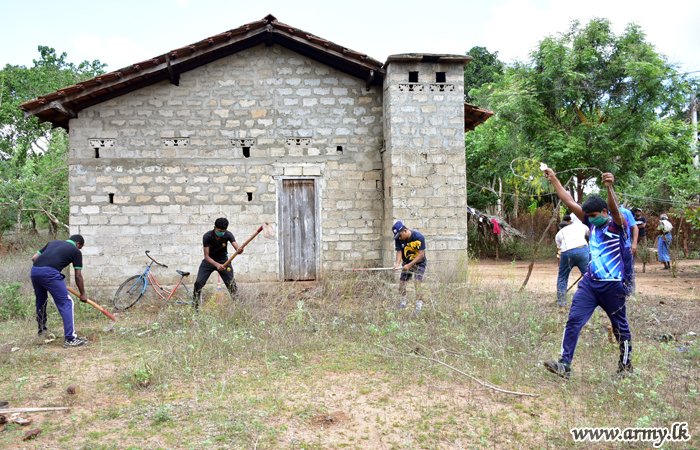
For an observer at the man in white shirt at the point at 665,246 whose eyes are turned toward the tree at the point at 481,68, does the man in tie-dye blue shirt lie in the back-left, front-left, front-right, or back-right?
back-left

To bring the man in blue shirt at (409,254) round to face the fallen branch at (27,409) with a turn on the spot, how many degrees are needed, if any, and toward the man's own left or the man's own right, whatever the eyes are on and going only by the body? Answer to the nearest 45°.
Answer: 0° — they already face it

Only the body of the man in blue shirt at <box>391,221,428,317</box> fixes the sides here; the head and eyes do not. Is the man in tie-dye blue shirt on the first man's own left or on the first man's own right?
on the first man's own left

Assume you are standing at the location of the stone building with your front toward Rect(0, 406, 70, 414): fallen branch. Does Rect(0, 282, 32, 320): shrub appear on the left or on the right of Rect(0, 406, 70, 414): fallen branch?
right

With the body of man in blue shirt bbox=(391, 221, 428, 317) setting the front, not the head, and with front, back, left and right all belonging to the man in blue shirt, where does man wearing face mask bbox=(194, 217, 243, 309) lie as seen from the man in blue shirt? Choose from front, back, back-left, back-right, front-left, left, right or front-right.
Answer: front-right

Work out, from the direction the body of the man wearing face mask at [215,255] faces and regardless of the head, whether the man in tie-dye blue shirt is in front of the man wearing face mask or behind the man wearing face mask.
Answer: in front

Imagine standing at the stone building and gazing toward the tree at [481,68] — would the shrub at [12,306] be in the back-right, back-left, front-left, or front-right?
back-left

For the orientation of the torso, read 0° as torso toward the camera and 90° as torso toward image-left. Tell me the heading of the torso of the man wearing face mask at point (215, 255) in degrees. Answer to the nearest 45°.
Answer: approximately 0°

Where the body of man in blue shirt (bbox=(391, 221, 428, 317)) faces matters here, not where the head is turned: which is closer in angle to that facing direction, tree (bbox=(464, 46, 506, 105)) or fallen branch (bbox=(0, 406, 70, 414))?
the fallen branch

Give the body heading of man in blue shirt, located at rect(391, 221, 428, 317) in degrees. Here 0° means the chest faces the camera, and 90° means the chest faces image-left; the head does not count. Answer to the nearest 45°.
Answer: approximately 45°

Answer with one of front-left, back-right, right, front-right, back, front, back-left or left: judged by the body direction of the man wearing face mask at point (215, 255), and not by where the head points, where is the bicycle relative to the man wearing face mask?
back-right

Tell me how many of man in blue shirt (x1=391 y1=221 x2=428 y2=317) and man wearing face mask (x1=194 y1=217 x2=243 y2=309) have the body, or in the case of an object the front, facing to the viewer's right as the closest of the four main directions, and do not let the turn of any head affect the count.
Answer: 0

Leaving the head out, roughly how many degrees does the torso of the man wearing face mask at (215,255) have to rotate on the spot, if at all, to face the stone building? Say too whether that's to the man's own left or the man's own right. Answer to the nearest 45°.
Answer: approximately 135° to the man's own left

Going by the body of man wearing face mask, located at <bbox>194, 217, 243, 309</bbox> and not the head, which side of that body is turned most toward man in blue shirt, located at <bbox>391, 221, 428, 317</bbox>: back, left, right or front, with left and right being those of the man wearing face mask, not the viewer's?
left

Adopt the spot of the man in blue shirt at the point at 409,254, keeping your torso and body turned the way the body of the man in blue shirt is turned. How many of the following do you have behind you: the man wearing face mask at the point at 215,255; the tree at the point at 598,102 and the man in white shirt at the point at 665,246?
2

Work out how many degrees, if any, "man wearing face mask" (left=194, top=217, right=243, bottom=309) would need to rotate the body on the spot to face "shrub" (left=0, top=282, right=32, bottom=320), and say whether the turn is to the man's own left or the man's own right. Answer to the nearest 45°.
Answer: approximately 90° to the man's own right
